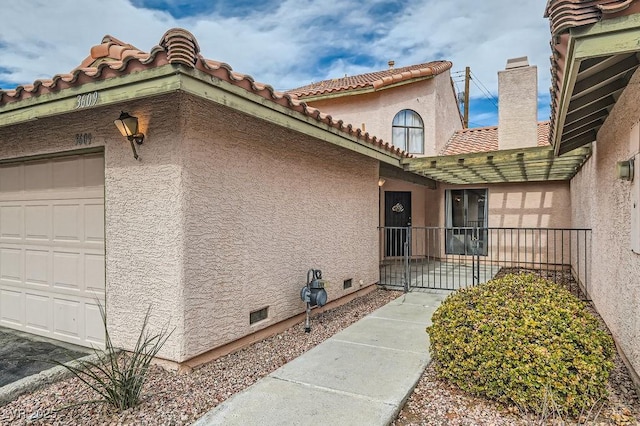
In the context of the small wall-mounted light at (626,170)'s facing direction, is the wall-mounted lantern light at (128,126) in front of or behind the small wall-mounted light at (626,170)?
in front

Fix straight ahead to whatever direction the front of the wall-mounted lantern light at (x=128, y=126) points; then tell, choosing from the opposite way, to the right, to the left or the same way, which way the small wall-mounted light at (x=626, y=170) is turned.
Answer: to the right

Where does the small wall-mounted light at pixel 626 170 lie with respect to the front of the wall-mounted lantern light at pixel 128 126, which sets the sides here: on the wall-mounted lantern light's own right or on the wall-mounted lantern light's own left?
on the wall-mounted lantern light's own left

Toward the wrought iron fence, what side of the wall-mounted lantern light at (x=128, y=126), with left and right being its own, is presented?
back

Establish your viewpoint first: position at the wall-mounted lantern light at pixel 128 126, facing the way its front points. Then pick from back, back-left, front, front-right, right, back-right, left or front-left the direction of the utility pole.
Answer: back

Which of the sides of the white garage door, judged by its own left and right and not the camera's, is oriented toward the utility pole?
back

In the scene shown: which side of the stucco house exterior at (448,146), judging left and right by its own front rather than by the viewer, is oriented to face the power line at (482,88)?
back

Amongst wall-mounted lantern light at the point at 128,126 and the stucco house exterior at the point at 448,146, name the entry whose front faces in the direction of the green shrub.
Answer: the stucco house exterior

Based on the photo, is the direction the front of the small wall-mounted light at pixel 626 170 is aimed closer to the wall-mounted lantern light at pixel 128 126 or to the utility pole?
the wall-mounted lantern light

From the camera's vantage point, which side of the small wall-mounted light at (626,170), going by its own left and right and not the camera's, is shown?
left

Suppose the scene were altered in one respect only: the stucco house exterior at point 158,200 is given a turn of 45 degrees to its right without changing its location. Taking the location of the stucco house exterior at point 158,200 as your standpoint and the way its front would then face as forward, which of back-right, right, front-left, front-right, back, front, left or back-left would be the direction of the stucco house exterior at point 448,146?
back-right

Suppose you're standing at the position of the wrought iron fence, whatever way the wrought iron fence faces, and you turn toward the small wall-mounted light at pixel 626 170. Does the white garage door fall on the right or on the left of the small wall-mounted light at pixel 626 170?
right
